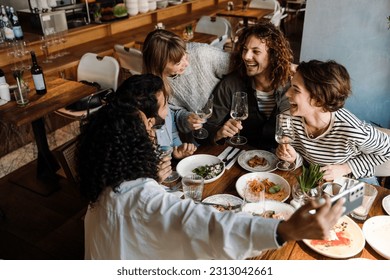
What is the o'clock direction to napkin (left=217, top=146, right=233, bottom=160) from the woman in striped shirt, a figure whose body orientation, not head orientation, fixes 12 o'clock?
The napkin is roughly at 1 o'clock from the woman in striped shirt.

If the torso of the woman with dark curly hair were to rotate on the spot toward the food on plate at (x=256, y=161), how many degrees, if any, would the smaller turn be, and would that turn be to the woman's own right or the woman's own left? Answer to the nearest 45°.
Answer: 0° — they already face it

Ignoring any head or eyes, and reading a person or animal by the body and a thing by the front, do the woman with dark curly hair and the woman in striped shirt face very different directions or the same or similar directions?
very different directions

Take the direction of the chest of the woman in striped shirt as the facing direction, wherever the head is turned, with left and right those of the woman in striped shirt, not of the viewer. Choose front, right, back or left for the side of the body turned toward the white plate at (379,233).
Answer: left

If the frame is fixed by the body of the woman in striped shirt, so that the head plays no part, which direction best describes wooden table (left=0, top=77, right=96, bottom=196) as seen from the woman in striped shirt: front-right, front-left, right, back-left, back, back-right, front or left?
front-right

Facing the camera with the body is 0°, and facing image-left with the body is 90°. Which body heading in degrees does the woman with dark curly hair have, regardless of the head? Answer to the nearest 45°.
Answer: approximately 225°

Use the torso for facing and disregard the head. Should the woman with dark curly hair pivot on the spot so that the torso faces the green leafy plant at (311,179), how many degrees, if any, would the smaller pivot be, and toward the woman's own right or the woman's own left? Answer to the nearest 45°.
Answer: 0° — they already face it

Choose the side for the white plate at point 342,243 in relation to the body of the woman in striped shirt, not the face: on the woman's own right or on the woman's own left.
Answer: on the woman's own left

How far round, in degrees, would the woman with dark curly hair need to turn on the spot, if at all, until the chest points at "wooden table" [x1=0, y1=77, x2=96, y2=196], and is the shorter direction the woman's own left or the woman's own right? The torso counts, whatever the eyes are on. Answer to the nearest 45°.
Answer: approximately 90° to the woman's own left

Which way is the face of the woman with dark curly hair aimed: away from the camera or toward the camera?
away from the camera

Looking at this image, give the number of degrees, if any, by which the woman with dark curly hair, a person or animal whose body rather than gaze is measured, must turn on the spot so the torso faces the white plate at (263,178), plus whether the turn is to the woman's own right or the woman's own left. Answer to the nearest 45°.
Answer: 0° — they already face it

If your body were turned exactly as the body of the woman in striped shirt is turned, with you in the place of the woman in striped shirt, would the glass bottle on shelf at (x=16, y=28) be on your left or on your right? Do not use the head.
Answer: on your right

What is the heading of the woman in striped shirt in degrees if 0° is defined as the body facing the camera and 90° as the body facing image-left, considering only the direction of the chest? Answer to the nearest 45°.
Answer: approximately 45°
